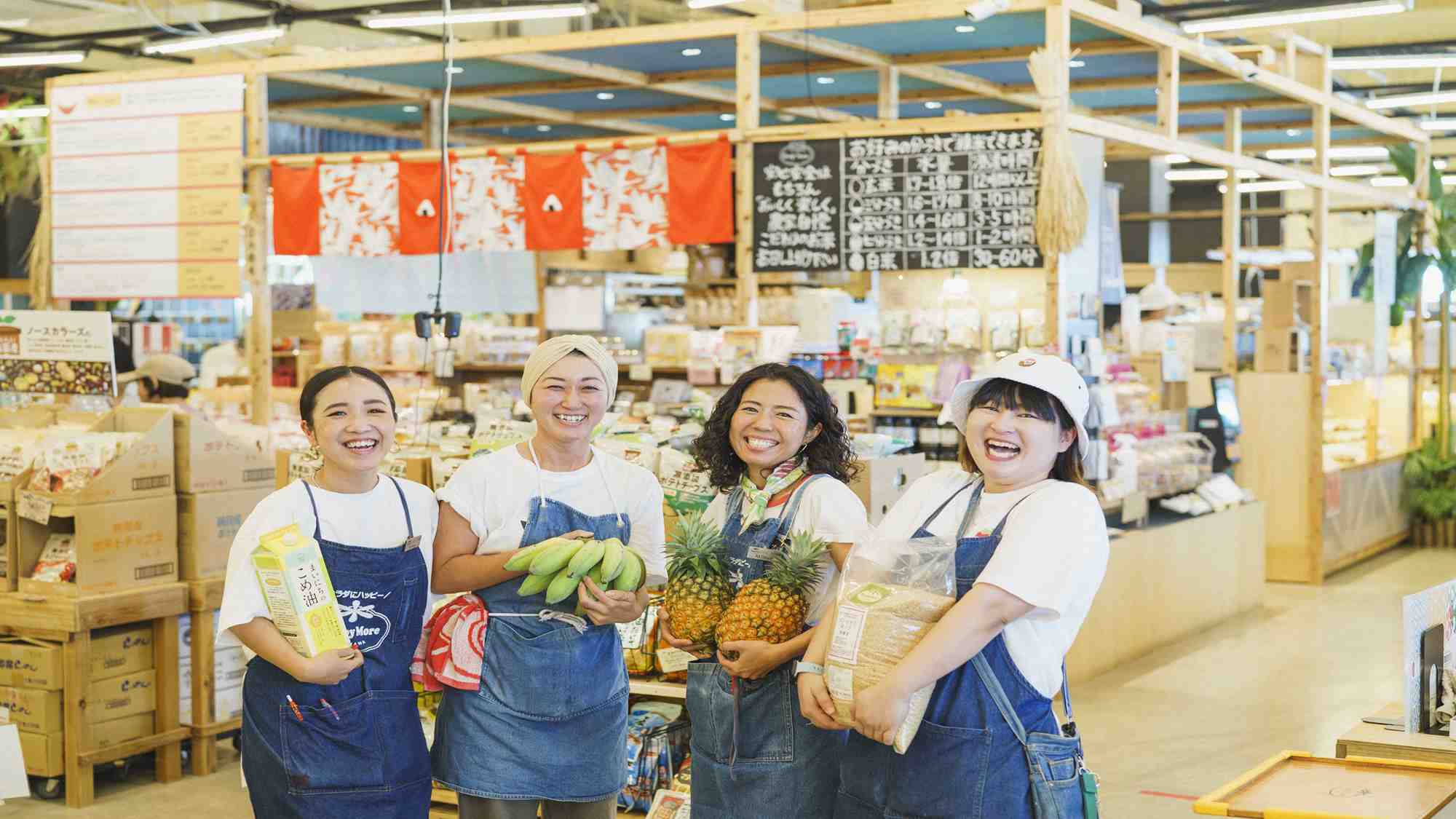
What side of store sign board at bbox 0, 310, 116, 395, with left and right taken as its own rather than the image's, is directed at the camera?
front

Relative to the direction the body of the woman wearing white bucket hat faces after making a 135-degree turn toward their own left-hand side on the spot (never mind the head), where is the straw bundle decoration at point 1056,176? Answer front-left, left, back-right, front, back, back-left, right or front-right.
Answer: left

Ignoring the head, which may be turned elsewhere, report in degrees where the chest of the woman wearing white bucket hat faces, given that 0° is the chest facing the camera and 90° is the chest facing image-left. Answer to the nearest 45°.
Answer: approximately 45°

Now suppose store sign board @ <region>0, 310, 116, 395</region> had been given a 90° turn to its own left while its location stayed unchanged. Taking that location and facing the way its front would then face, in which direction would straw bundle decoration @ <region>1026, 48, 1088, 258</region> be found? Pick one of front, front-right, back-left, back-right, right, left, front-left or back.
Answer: front

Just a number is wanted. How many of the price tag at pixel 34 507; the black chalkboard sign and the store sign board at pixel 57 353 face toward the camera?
3

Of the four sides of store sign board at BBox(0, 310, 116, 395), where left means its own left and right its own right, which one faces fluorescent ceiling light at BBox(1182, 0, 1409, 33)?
left

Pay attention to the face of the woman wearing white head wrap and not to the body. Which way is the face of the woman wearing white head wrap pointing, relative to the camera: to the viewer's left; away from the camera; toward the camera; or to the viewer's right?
toward the camera

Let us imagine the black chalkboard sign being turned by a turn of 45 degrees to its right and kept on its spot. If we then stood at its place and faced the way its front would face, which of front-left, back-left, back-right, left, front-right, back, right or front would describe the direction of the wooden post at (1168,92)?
back

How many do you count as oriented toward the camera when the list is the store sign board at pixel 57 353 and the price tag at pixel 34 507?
2

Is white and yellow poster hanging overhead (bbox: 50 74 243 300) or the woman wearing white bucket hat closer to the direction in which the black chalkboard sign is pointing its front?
the woman wearing white bucket hat
